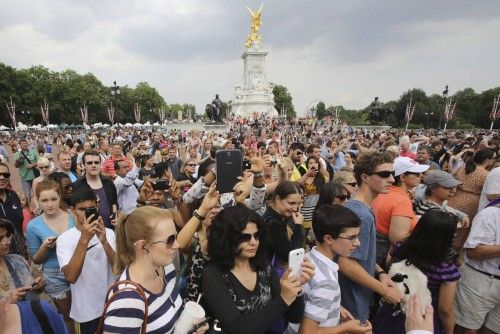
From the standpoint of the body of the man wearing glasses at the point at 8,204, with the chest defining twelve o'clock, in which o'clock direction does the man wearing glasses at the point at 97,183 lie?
the man wearing glasses at the point at 97,183 is roughly at 9 o'clock from the man wearing glasses at the point at 8,204.

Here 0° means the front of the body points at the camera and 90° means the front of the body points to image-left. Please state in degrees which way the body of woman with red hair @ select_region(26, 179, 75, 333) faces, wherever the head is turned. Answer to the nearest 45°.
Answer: approximately 315°

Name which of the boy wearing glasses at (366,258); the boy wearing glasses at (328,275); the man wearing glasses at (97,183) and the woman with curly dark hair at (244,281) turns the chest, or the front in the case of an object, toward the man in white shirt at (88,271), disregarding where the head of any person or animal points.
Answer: the man wearing glasses

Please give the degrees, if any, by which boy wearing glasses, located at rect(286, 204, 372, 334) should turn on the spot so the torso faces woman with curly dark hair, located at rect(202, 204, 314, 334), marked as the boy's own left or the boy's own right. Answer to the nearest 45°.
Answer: approximately 135° to the boy's own right

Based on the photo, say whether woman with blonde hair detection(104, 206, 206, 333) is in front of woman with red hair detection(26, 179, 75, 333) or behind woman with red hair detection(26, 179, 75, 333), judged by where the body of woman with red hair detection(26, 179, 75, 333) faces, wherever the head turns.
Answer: in front

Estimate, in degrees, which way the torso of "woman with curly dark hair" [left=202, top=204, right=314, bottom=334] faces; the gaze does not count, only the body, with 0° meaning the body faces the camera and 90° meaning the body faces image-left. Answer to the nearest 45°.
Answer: approximately 315°
